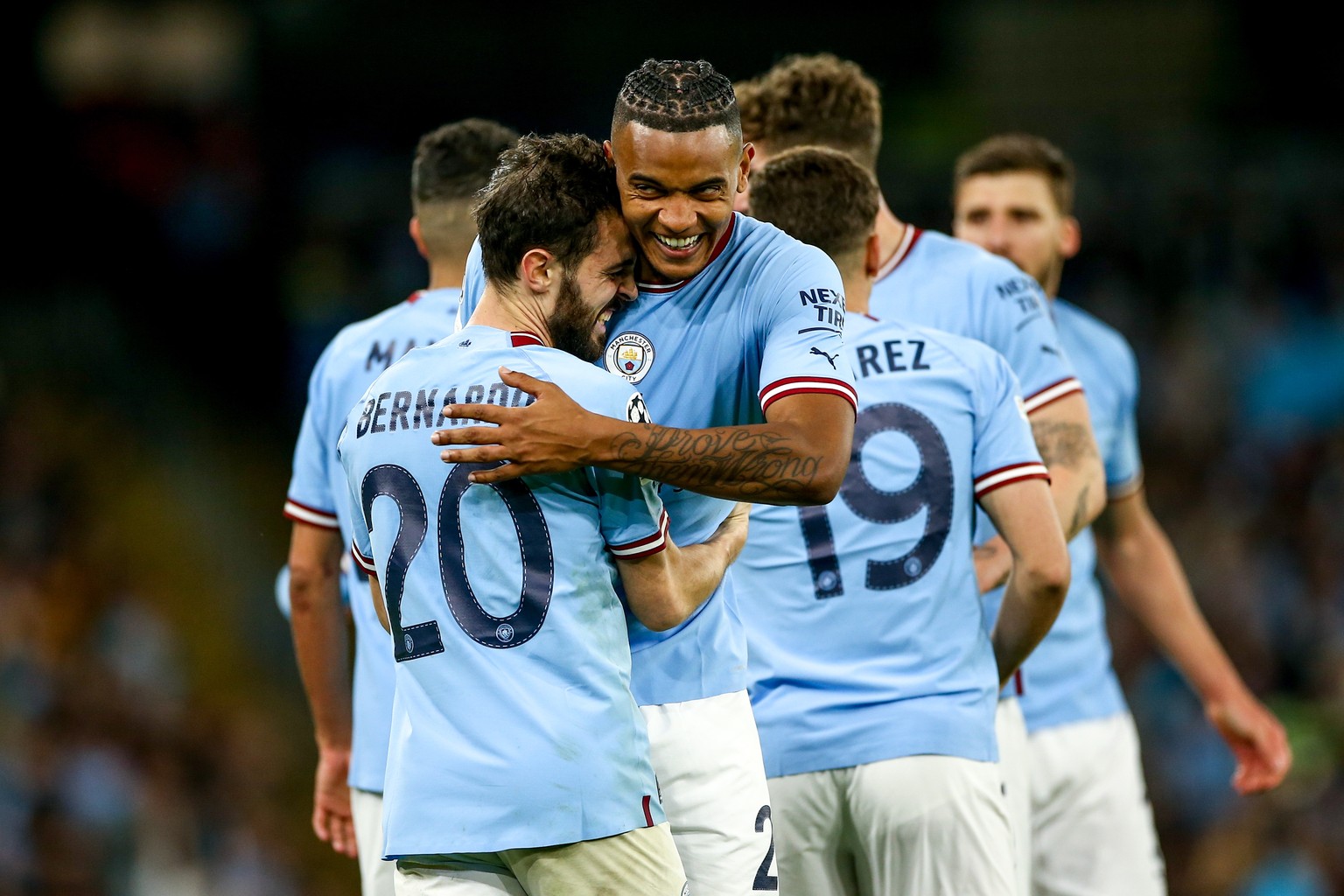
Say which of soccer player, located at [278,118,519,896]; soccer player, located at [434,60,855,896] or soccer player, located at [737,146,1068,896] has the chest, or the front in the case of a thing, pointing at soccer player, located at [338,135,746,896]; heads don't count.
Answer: soccer player, located at [434,60,855,896]

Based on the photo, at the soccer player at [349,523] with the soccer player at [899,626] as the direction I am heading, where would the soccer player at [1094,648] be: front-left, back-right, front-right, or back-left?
front-left

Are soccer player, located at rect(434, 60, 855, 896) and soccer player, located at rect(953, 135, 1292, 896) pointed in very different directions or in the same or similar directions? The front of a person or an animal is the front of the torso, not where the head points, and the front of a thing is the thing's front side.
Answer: same or similar directions

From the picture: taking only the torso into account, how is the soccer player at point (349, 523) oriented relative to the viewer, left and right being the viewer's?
facing away from the viewer

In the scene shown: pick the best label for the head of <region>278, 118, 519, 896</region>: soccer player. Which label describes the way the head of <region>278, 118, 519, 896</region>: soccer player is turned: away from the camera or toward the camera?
away from the camera

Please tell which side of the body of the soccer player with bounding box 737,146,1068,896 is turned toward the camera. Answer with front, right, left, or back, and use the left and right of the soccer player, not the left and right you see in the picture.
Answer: back

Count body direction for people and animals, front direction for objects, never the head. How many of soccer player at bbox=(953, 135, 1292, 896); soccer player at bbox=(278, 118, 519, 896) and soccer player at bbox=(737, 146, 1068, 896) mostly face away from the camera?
2

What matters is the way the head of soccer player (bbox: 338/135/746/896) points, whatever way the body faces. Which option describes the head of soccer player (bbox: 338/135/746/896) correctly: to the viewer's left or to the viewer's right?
to the viewer's right

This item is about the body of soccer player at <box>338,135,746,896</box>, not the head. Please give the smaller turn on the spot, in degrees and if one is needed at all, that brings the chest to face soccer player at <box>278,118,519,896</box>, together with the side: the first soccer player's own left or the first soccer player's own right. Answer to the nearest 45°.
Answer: approximately 45° to the first soccer player's own left

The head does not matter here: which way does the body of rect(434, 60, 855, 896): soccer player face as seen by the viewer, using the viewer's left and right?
facing the viewer and to the left of the viewer

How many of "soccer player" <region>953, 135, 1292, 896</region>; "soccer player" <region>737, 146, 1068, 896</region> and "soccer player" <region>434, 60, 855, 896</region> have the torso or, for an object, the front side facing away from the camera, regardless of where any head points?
1
